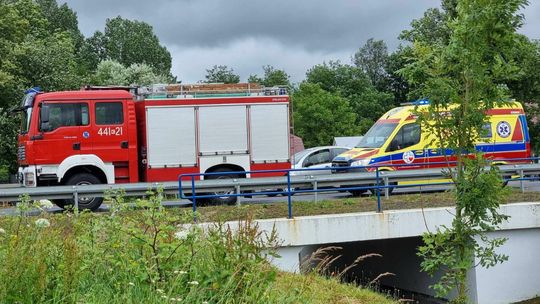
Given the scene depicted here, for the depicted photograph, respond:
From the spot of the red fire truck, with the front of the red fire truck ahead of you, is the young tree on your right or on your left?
on your left

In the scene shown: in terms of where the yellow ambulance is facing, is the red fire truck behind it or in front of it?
in front

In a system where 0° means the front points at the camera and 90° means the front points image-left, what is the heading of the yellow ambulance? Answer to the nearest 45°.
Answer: approximately 45°

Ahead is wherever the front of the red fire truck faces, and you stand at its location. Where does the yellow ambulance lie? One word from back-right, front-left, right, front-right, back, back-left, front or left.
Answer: back

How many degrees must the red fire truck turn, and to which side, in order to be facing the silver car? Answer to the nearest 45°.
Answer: approximately 135° to its right

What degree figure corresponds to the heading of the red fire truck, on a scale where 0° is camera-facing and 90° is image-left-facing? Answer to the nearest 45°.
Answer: approximately 90°

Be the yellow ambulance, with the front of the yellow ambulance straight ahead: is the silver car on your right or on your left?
on your right
